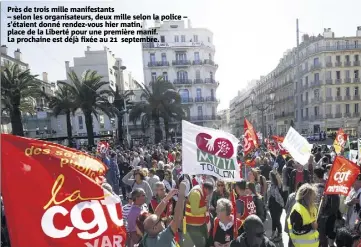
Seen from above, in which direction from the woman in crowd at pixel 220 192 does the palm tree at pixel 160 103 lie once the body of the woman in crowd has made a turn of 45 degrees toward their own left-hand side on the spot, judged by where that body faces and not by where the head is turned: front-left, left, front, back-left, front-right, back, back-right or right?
back-left

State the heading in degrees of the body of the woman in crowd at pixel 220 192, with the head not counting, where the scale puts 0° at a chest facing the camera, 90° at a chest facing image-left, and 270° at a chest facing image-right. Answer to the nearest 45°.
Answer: approximately 0°

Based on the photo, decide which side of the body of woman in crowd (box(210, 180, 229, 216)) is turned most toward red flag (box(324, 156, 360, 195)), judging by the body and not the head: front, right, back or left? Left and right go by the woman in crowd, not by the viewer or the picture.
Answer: left

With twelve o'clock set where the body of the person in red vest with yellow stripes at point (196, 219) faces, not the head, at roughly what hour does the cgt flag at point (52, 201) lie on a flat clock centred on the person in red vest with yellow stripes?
The cgt flag is roughly at 4 o'clock from the person in red vest with yellow stripes.
